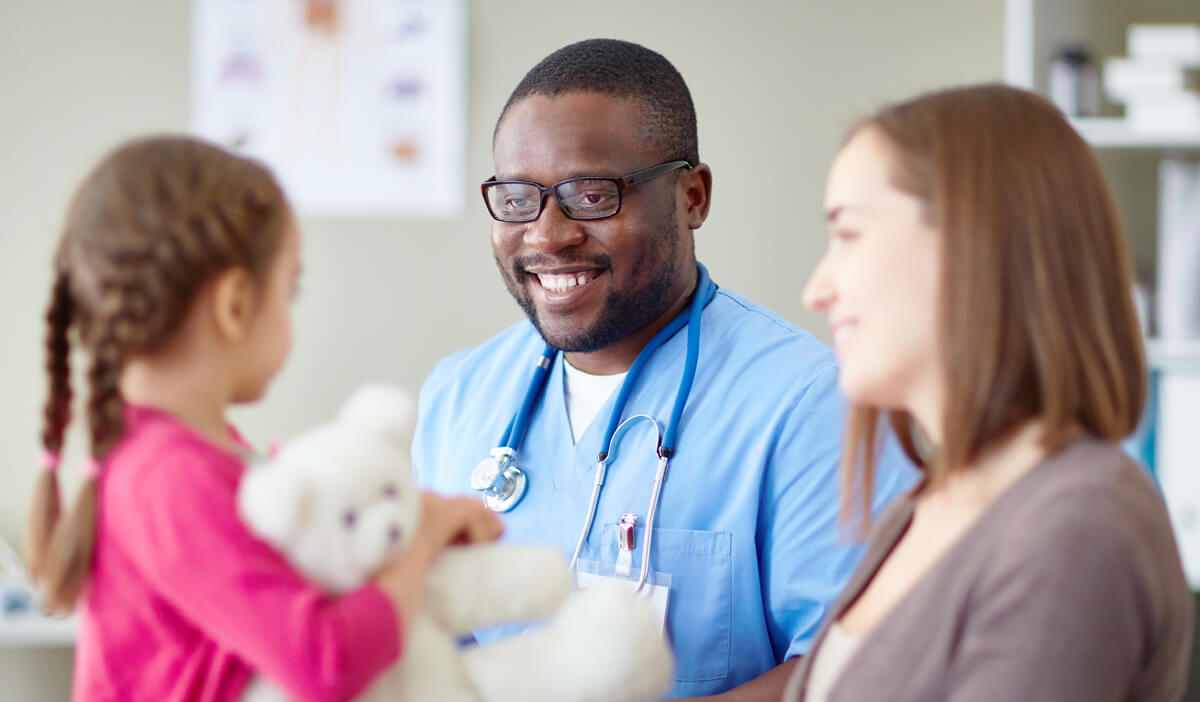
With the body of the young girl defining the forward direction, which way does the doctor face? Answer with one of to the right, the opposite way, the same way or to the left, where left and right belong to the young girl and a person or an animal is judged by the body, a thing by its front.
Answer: the opposite way

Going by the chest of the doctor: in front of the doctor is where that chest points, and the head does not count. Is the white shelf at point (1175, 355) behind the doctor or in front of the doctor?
behind

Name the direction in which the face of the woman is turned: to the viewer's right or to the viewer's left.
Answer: to the viewer's left

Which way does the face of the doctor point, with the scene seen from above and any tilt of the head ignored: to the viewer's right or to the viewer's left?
to the viewer's left

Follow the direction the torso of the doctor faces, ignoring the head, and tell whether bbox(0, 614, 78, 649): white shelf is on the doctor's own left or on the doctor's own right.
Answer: on the doctor's own right

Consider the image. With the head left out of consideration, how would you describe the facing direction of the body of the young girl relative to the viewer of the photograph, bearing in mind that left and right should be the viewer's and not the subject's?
facing away from the viewer and to the right of the viewer

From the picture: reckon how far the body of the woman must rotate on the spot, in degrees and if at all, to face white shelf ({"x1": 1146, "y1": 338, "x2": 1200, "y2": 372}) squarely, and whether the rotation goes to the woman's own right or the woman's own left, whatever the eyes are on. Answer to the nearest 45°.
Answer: approximately 90° to the woman's own right

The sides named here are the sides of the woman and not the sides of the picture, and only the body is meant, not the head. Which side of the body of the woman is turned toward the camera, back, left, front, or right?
left

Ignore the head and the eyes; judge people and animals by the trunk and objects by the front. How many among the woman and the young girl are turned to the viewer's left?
1
